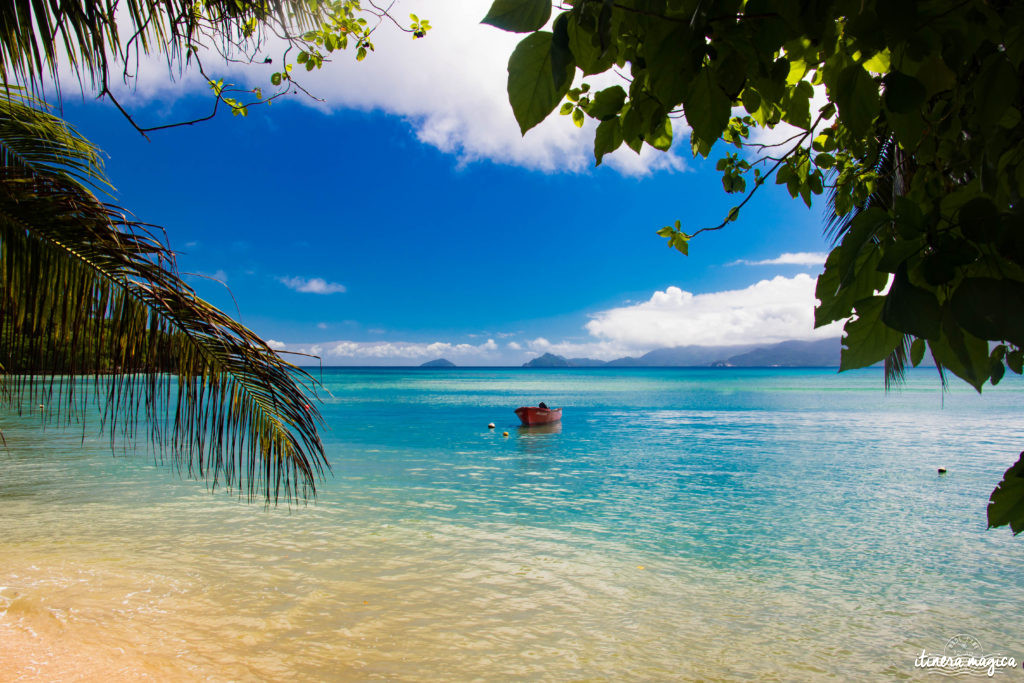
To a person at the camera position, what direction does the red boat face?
facing the viewer and to the left of the viewer
